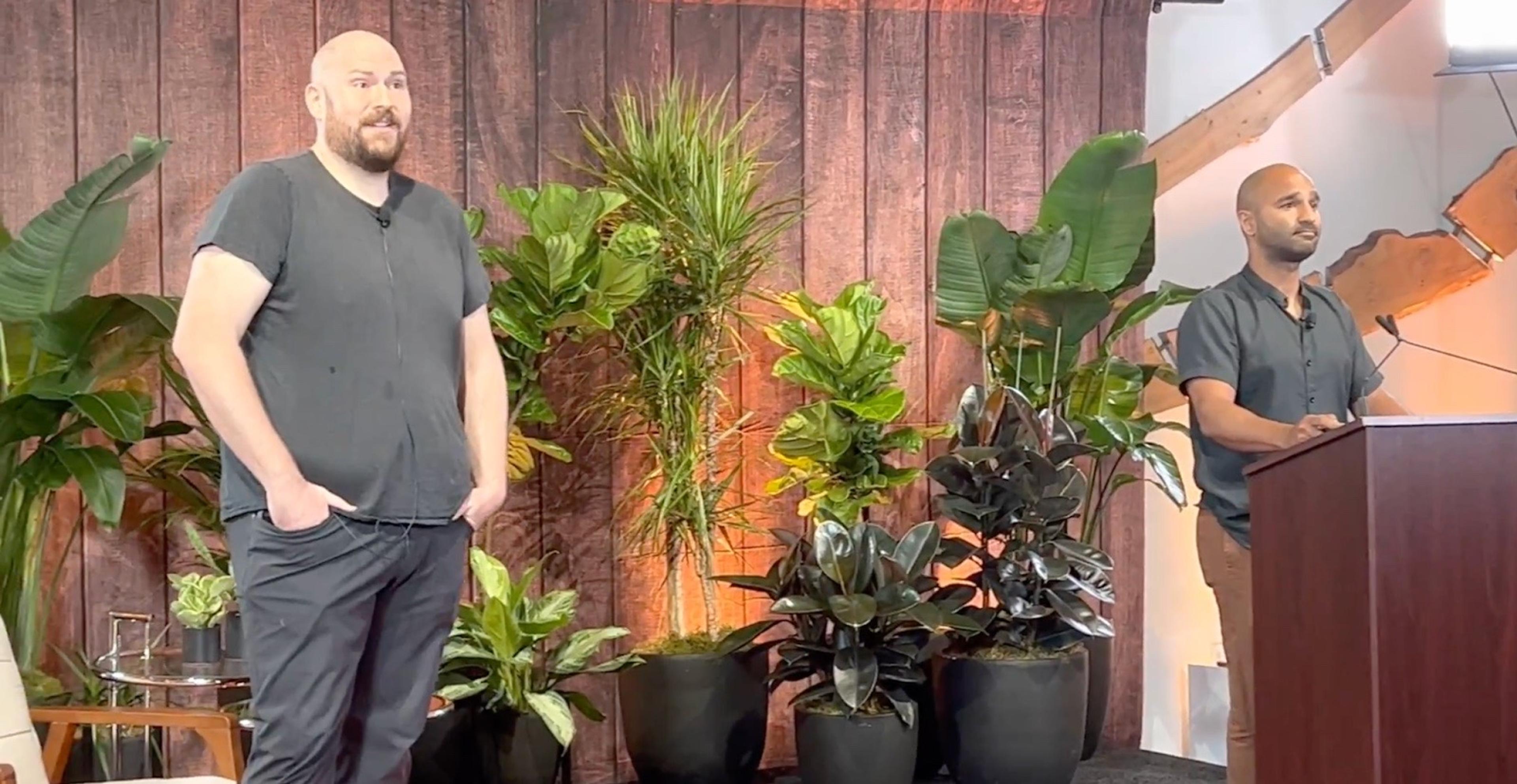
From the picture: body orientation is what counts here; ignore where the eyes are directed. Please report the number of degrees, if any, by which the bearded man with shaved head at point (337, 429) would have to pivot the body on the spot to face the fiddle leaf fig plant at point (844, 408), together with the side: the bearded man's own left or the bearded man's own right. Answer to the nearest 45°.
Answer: approximately 90° to the bearded man's own left

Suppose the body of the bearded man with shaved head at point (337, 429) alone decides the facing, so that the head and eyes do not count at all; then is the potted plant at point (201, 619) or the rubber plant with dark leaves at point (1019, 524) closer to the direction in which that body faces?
the rubber plant with dark leaves

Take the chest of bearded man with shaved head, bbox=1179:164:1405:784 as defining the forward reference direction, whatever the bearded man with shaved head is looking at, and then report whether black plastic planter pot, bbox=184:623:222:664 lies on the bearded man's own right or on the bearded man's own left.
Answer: on the bearded man's own right

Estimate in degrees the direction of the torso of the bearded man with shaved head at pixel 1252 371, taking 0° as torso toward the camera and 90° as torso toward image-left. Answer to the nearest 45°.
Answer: approximately 315°

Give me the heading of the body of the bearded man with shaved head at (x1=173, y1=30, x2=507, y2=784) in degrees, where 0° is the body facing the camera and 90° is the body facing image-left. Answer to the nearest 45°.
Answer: approximately 315°

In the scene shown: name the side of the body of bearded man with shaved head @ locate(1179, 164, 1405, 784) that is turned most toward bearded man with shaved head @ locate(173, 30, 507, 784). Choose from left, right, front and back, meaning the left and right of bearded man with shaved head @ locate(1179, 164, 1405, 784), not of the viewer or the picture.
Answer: right
